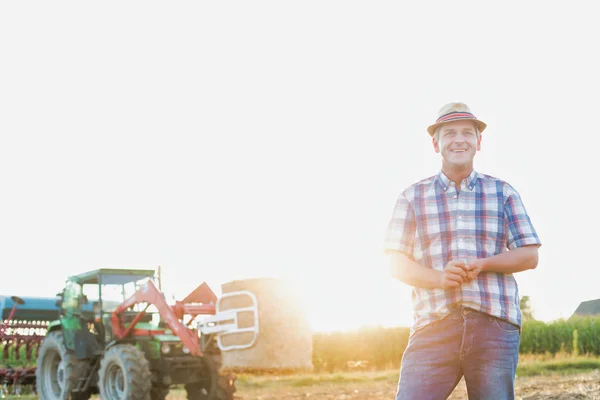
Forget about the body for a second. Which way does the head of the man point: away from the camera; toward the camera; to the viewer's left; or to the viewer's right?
toward the camera

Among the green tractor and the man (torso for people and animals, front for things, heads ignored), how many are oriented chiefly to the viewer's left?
0

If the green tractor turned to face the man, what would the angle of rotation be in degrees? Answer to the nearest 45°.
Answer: approximately 45° to its right

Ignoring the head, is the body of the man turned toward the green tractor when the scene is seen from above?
no

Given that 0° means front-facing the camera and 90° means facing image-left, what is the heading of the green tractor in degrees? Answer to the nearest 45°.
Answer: approximately 315°

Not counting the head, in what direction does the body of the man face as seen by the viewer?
toward the camera

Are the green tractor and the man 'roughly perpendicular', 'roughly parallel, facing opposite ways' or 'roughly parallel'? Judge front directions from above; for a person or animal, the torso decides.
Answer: roughly perpendicular
